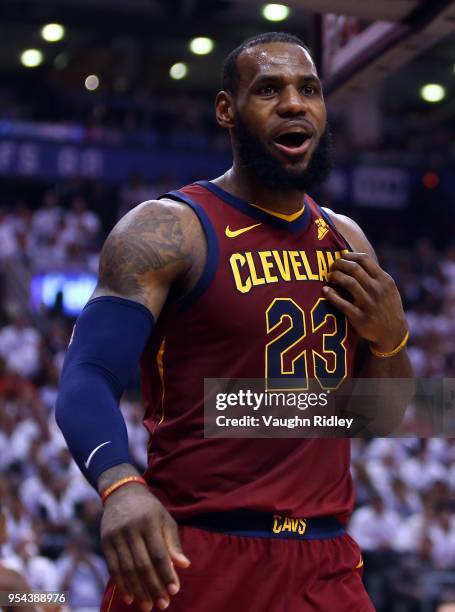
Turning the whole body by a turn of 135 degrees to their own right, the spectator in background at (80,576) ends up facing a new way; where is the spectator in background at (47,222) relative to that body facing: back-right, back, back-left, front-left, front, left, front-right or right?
front-right

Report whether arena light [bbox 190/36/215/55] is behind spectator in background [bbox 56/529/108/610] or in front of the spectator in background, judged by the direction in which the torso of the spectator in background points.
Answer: behind

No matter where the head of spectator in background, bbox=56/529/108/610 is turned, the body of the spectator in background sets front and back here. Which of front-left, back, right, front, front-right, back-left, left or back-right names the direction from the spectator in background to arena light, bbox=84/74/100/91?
back

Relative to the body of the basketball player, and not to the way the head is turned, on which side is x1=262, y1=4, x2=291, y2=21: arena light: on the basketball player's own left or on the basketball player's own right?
on the basketball player's own left

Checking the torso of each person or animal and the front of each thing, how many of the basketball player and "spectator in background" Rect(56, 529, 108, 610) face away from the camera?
0

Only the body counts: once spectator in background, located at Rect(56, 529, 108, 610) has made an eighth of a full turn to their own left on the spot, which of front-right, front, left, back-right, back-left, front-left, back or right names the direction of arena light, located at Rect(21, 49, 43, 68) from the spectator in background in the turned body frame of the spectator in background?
back-left

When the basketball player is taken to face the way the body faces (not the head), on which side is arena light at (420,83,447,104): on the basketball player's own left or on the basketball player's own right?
on the basketball player's own left

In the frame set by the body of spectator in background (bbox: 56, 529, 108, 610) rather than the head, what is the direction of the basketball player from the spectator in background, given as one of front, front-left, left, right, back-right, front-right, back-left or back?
front

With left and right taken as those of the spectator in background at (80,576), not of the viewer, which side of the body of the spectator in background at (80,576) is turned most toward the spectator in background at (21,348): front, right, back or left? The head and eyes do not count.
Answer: back

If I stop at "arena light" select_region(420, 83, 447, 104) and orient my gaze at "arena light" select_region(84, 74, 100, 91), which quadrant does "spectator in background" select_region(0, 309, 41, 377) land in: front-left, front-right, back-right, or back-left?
front-left

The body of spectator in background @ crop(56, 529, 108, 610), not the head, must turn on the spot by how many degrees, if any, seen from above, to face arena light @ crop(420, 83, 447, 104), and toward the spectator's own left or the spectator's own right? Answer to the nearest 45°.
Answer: approximately 135° to the spectator's own left

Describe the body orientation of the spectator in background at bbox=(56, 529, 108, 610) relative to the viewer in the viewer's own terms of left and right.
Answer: facing the viewer

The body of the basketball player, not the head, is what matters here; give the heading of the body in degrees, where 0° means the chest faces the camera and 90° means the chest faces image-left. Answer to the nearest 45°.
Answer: approximately 315°

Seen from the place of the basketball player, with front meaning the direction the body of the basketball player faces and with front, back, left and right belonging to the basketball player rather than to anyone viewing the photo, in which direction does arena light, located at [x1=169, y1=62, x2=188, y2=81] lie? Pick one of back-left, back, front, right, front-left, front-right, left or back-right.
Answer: back-left

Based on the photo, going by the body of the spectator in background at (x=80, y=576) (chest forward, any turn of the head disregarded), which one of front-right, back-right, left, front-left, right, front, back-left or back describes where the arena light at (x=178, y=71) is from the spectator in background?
back
